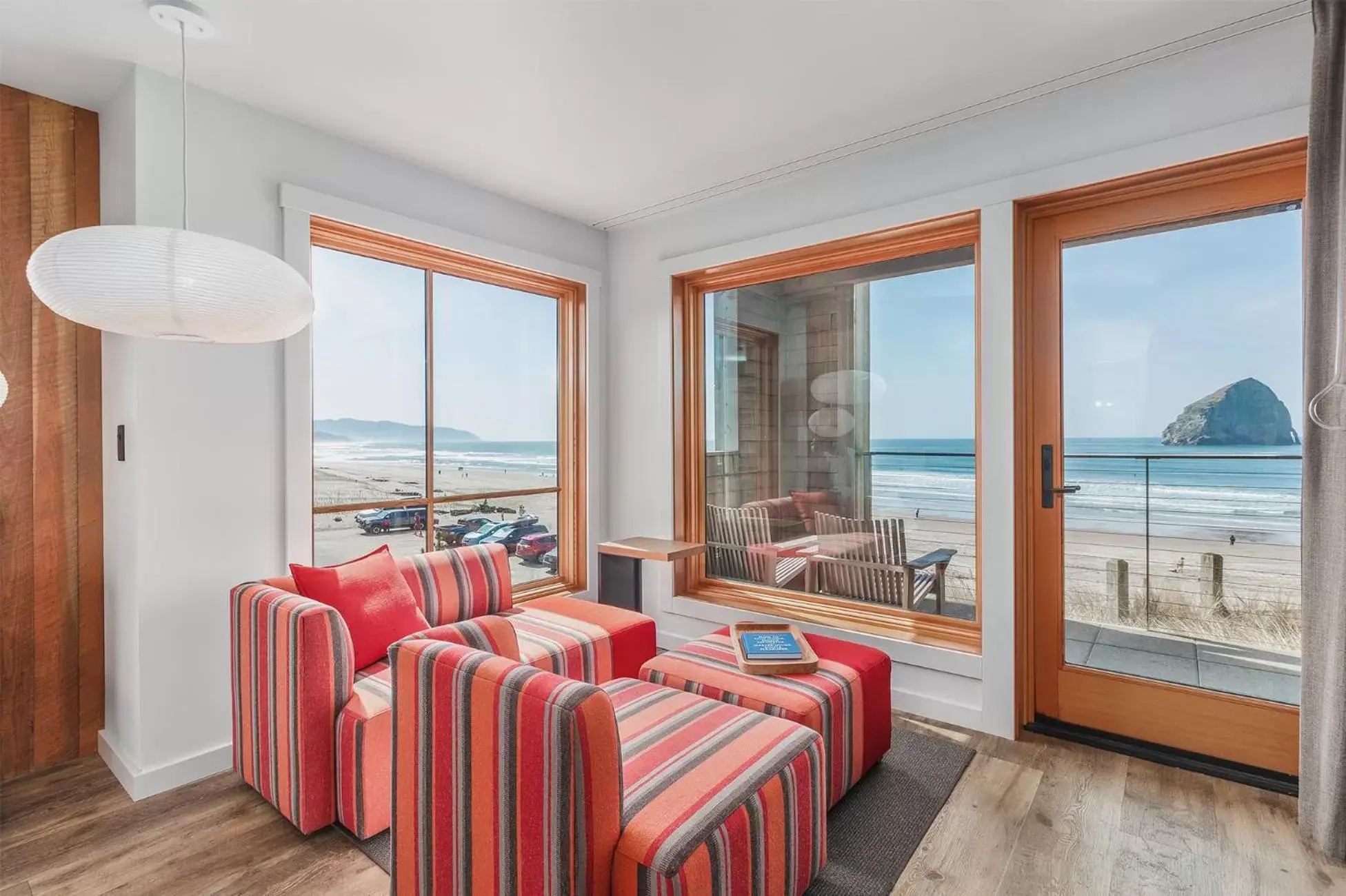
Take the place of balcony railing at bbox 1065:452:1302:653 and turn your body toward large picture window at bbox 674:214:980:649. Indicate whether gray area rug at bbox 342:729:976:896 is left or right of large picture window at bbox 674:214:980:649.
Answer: left

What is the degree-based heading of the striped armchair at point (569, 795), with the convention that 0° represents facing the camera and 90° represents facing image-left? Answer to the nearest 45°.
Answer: approximately 225°

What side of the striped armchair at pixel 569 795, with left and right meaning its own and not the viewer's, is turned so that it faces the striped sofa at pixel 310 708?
left

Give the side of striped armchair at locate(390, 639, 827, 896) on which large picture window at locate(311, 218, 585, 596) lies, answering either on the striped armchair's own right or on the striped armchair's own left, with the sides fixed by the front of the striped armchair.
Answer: on the striped armchair's own left

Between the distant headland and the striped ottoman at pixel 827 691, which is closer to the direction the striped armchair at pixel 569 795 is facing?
the striped ottoman

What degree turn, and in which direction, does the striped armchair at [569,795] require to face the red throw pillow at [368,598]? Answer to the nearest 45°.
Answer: approximately 90° to its left

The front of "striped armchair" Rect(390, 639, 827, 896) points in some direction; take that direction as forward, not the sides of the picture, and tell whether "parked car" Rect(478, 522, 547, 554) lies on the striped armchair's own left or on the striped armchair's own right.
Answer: on the striped armchair's own left

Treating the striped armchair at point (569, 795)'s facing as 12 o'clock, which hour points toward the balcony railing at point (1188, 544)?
The balcony railing is roughly at 1 o'clock from the striped armchair.

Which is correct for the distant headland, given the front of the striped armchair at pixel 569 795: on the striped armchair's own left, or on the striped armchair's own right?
on the striped armchair's own left

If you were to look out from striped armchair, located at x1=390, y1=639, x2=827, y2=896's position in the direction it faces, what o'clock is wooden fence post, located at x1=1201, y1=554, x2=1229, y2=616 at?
The wooden fence post is roughly at 1 o'clock from the striped armchair.

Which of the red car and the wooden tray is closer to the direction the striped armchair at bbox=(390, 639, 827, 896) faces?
the wooden tray
